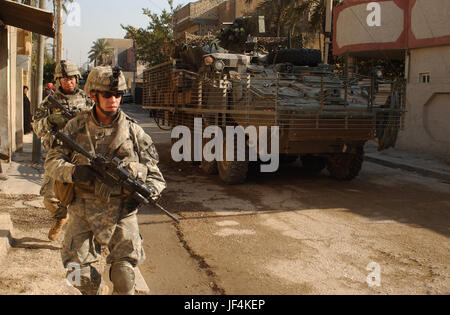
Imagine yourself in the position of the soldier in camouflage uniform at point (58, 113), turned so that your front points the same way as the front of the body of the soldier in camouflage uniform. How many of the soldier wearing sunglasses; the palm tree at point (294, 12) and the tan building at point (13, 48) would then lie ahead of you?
1

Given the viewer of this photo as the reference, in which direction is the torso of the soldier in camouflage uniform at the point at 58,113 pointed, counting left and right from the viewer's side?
facing the viewer

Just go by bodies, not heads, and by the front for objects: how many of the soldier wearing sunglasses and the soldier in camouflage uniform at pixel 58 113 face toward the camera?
2

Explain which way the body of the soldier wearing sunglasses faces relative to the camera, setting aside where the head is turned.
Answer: toward the camera

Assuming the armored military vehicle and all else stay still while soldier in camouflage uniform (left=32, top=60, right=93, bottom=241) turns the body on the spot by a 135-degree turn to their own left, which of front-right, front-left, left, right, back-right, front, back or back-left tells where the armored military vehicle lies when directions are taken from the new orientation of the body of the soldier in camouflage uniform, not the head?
front

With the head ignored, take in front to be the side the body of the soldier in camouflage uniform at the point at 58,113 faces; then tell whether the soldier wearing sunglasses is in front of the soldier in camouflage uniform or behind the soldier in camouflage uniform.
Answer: in front

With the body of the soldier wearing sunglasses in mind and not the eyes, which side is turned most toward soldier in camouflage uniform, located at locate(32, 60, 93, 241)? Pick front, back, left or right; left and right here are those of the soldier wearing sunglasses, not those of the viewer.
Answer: back

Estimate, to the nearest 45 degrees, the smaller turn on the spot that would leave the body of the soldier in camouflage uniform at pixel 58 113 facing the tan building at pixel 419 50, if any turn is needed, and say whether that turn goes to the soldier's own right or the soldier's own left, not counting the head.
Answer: approximately 135° to the soldier's own left

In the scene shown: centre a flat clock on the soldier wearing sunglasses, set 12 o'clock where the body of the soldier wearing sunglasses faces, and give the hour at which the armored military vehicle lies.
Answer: The armored military vehicle is roughly at 7 o'clock from the soldier wearing sunglasses.
